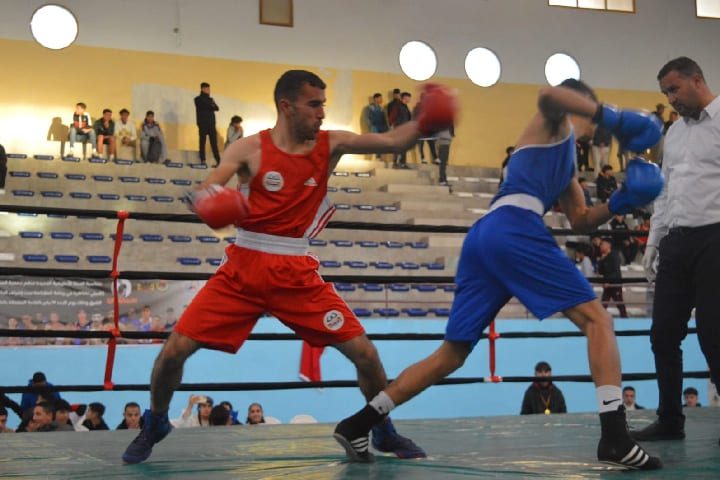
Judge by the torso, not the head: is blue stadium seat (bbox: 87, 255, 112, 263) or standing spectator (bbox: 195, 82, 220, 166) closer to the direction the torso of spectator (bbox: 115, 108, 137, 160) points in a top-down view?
the blue stadium seat

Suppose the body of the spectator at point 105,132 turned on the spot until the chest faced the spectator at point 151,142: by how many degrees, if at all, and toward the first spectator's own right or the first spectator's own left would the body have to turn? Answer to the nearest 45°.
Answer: approximately 90° to the first spectator's own left

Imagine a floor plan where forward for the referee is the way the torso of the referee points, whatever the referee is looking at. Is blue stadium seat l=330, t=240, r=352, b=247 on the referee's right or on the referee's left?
on the referee's right

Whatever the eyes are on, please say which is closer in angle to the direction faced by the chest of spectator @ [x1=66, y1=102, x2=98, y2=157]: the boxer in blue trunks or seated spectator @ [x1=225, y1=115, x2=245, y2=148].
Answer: the boxer in blue trunks

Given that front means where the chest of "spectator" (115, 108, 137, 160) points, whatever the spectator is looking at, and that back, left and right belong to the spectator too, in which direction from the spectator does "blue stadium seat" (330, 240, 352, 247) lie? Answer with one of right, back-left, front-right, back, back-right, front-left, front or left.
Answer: front-left

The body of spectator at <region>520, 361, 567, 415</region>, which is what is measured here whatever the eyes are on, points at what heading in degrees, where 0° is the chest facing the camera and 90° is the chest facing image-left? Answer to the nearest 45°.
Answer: approximately 0°

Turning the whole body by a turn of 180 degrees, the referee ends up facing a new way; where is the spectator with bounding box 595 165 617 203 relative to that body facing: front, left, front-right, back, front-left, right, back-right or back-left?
front-left

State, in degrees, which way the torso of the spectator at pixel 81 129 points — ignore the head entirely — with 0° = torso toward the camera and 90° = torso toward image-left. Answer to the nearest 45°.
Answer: approximately 0°
